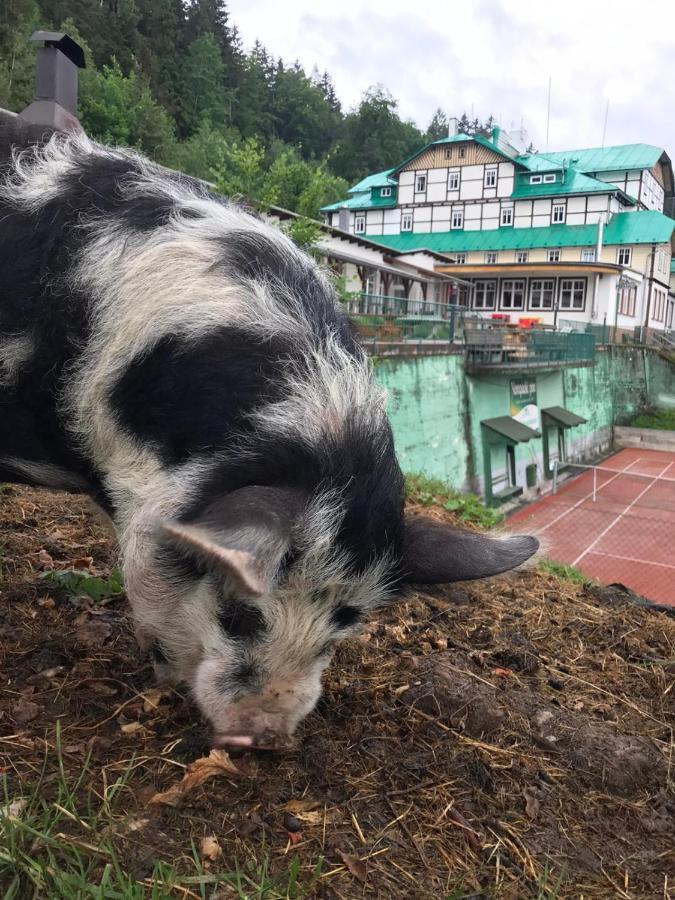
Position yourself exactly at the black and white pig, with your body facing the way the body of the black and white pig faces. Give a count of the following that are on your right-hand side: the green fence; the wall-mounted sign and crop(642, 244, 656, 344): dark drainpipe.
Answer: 0

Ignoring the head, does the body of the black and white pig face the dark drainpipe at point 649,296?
no

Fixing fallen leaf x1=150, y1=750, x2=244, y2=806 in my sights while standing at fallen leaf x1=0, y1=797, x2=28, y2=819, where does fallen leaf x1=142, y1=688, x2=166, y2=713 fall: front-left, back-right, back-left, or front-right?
front-left

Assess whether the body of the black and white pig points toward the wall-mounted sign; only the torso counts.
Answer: no

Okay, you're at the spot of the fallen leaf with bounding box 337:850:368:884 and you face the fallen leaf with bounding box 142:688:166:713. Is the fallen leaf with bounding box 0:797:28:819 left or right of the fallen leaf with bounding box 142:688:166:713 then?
left

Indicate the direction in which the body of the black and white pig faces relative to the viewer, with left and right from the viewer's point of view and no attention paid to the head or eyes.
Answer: facing the viewer and to the right of the viewer
